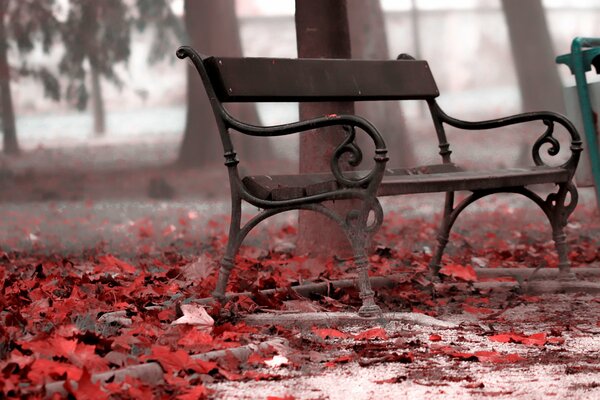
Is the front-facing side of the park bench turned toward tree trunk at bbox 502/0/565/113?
no

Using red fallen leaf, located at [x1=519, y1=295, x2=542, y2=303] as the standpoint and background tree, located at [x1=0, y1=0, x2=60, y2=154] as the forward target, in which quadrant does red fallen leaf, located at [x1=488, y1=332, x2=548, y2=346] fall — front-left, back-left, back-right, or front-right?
back-left

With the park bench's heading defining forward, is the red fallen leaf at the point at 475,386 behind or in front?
in front

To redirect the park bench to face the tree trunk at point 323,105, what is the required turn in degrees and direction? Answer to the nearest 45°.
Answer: approximately 135° to its left

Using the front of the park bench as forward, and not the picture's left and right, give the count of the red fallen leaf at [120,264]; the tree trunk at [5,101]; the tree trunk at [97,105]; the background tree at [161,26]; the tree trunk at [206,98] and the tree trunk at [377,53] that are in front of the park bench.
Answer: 0

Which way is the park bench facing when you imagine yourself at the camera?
facing the viewer and to the right of the viewer

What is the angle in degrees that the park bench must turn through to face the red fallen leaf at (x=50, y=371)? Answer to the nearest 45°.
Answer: approximately 90° to its right

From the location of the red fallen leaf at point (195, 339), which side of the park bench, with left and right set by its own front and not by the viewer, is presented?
right

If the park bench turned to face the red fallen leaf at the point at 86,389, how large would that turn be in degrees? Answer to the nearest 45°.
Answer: approximately 45° to its right

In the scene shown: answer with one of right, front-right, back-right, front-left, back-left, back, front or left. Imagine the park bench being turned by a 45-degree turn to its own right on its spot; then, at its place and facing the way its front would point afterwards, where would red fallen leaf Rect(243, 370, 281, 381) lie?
front

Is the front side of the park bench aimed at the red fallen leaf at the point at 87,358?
no

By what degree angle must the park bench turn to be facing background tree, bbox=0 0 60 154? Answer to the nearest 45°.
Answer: approximately 180°

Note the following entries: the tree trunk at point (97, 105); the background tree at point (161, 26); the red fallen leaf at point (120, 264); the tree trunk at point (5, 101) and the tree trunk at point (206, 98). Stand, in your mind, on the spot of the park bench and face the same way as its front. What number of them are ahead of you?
0

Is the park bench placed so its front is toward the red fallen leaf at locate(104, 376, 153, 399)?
no

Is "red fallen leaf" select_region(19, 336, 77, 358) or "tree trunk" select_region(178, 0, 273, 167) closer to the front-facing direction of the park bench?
the red fallen leaf

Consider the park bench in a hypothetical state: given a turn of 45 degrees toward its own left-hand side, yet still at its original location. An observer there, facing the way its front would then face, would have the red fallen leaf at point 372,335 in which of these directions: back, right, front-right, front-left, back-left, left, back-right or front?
right

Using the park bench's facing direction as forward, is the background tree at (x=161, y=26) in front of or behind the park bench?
behind
